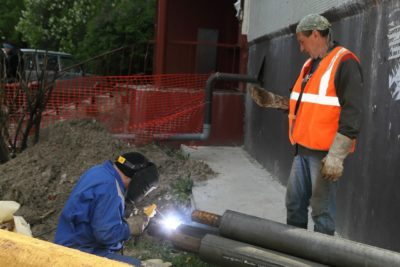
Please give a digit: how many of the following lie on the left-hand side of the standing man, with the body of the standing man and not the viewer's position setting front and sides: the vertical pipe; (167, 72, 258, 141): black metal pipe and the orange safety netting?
0

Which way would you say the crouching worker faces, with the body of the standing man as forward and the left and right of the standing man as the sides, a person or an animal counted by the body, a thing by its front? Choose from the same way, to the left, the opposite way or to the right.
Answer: the opposite way

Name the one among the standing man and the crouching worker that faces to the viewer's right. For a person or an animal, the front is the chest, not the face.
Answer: the crouching worker

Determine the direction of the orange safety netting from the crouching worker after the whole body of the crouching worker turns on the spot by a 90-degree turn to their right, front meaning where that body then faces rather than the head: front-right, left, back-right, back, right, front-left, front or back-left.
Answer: back

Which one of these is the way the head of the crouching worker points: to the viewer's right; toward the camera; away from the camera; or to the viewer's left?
to the viewer's right

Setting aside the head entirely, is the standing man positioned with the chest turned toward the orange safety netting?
no

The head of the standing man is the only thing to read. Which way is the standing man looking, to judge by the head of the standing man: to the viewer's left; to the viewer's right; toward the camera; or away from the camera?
to the viewer's left

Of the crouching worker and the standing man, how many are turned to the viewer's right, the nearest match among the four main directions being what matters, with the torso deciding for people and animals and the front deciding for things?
1

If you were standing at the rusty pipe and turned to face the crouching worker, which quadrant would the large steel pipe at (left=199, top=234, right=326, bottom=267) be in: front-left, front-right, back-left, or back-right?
back-left

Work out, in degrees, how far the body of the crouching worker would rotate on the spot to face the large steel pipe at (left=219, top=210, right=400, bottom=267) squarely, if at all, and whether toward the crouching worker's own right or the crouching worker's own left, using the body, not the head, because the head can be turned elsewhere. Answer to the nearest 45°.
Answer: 0° — they already face it

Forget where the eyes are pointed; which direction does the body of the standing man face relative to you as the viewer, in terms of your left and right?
facing the viewer and to the left of the viewer

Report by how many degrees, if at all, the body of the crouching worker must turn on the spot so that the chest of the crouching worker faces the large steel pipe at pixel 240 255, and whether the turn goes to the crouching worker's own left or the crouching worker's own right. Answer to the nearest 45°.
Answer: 0° — they already face it

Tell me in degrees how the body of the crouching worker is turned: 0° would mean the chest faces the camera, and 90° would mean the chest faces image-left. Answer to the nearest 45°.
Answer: approximately 270°

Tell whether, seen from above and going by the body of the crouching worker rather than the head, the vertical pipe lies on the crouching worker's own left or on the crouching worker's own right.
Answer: on the crouching worker's own left

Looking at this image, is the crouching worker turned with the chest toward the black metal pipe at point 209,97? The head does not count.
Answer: no

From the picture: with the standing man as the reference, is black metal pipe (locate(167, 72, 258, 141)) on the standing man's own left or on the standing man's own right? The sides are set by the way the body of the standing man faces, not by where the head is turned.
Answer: on the standing man's own right
